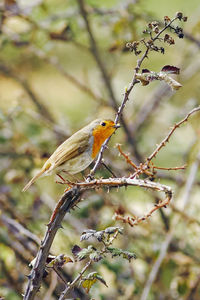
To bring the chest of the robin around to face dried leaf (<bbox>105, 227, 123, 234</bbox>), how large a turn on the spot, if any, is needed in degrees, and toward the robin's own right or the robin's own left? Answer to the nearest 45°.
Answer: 0° — it already faces it

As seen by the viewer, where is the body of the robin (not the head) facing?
to the viewer's right
